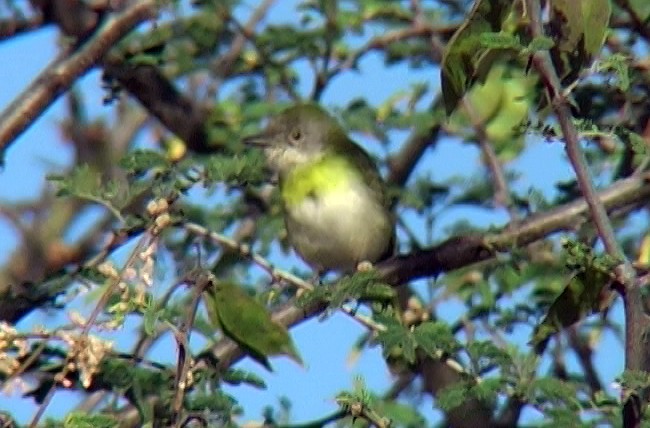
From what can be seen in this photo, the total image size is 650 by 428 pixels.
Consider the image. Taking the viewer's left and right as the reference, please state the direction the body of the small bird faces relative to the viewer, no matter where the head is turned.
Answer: facing the viewer and to the left of the viewer
